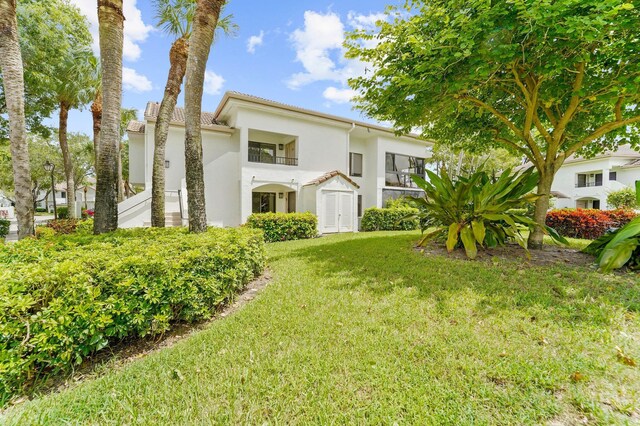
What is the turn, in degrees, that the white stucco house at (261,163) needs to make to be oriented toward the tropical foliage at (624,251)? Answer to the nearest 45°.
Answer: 0° — it already faces it

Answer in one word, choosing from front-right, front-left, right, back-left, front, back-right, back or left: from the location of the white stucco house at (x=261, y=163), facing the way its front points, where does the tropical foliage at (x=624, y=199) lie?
front-left

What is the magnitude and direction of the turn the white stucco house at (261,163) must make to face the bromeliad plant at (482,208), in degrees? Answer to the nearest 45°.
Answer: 0° — it already faces it

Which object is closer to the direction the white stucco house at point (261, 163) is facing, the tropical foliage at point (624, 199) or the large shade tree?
the large shade tree

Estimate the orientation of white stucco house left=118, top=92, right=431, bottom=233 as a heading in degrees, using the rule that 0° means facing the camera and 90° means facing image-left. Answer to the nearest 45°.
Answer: approximately 315°

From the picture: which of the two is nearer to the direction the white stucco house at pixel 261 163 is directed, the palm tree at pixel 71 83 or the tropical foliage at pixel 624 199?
the tropical foliage

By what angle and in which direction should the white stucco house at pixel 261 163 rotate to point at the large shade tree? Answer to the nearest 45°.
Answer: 0° — it already faces it

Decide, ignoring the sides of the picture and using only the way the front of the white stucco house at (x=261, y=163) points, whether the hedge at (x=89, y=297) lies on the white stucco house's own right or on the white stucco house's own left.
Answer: on the white stucco house's own right

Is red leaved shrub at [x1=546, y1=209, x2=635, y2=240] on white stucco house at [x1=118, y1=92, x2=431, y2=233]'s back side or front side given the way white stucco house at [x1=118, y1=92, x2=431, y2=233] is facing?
on the front side
